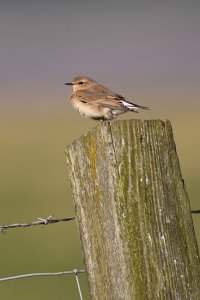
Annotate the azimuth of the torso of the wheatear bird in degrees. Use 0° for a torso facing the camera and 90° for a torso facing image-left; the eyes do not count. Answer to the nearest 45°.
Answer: approximately 90°
